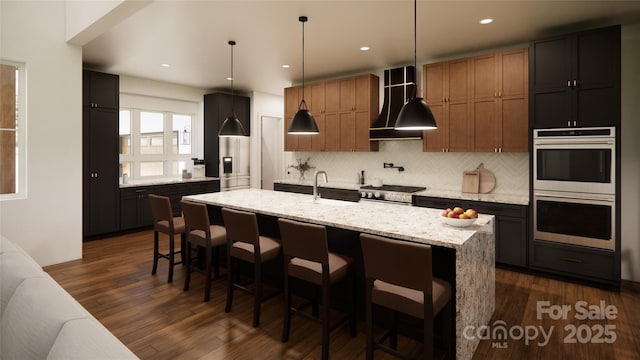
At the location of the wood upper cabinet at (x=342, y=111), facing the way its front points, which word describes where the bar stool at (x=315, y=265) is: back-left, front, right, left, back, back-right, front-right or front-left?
front-left

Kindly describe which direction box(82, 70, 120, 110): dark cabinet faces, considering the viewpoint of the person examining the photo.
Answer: facing the viewer and to the right of the viewer

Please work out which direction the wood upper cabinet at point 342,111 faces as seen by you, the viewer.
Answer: facing the viewer and to the left of the viewer

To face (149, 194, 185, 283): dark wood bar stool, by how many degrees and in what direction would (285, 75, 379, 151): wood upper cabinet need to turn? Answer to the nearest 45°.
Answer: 0° — it already faces it

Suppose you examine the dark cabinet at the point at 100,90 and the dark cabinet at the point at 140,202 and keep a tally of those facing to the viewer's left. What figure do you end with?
0

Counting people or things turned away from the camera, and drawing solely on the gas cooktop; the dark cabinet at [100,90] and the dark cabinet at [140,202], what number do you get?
0

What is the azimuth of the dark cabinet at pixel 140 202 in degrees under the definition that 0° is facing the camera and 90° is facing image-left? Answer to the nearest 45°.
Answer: approximately 315°

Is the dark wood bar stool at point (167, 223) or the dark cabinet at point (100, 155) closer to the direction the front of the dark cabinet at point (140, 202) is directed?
the dark wood bar stool

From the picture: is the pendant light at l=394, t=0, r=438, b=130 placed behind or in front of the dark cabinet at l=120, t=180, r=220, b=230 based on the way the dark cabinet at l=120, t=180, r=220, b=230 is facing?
in front

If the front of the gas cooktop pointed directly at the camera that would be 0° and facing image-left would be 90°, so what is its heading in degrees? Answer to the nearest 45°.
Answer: approximately 45°
